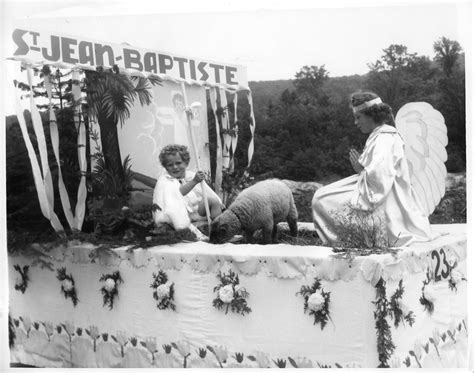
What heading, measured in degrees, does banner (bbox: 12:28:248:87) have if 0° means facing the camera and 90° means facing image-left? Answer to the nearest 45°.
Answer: approximately 315°

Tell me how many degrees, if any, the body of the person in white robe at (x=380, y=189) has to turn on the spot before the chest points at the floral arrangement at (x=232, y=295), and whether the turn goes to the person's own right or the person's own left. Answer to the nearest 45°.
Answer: approximately 45° to the person's own left

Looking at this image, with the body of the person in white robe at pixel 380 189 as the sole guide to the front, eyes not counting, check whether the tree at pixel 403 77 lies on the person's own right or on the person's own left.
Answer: on the person's own right

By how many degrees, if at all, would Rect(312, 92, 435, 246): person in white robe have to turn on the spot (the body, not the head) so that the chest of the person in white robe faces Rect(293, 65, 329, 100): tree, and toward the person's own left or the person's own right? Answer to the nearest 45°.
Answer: approximately 90° to the person's own right

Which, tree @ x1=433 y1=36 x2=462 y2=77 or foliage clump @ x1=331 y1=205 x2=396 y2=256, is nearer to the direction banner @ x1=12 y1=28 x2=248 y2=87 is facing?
the foliage clump

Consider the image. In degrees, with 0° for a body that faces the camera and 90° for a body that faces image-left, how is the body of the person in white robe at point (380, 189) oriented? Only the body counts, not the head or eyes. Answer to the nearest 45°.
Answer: approximately 90°

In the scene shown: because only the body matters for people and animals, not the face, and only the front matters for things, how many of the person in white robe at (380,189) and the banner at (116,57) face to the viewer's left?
1

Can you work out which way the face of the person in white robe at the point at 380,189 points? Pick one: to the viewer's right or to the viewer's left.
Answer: to the viewer's left
